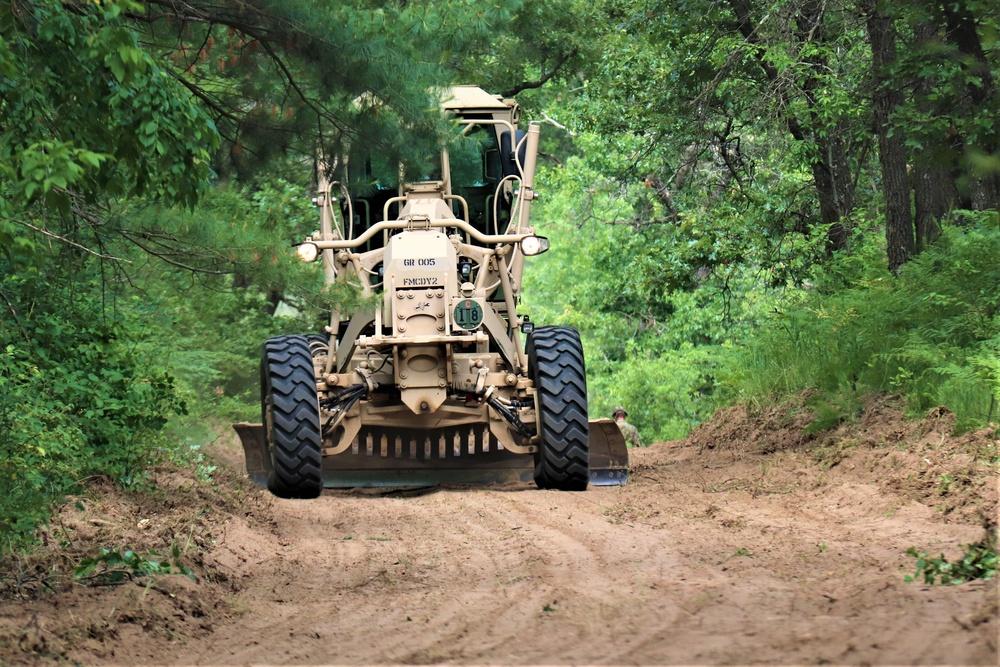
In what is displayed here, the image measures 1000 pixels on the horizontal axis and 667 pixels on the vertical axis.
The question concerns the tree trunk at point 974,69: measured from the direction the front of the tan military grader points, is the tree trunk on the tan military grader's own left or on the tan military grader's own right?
on the tan military grader's own left

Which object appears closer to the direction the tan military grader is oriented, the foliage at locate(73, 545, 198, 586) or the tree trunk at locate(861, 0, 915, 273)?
the foliage

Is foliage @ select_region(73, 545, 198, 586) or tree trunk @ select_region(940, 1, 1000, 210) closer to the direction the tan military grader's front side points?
the foliage

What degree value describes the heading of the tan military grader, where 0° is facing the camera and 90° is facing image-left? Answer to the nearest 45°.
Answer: approximately 0°

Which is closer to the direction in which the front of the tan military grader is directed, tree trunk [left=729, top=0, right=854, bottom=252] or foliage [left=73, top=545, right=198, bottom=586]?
the foliage

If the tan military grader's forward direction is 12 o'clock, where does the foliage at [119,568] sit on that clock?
The foliage is roughly at 1 o'clock from the tan military grader.

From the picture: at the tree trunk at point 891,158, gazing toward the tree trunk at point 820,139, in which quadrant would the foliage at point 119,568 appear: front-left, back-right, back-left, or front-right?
back-left

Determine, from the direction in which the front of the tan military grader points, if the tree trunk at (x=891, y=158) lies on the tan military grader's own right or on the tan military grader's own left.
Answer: on the tan military grader's own left

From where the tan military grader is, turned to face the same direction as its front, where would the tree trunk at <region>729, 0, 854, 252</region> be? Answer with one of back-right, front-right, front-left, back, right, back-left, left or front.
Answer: back-left
